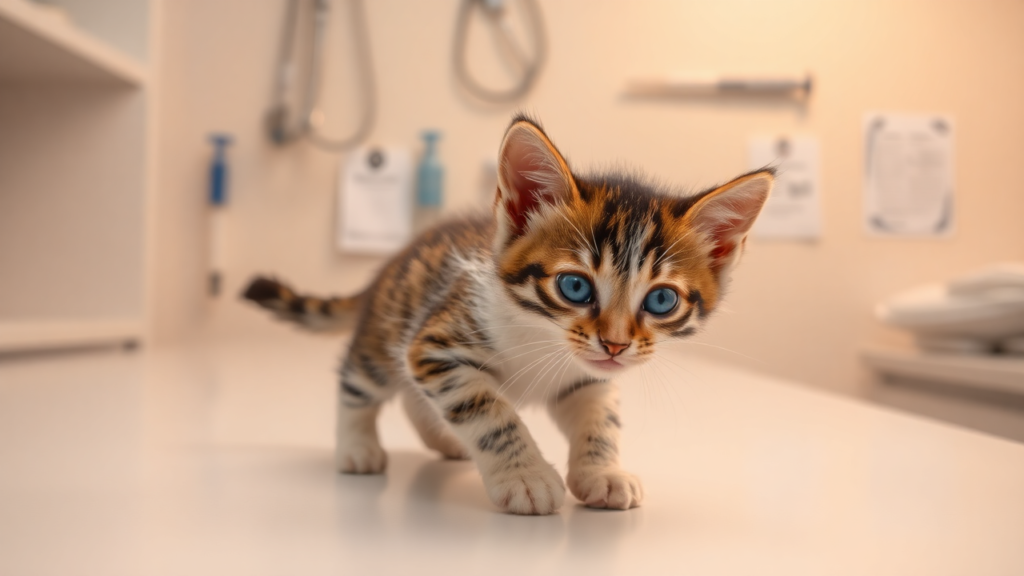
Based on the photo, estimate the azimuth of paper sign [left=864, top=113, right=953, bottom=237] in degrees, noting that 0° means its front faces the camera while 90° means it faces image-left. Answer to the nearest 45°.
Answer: approximately 0°

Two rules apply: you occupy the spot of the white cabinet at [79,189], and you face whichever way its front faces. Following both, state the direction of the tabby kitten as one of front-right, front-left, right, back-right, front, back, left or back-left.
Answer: front-right

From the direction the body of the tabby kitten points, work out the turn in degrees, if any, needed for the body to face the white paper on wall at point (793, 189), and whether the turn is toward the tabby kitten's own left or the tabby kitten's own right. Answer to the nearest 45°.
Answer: approximately 90° to the tabby kitten's own left

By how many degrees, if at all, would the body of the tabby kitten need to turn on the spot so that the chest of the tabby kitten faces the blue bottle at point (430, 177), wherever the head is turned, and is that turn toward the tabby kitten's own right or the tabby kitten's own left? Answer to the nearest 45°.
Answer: approximately 135° to the tabby kitten's own left

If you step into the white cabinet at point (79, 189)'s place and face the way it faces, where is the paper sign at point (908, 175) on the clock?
The paper sign is roughly at 11 o'clock from the white cabinet.

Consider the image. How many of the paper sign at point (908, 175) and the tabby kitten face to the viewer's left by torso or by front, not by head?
0

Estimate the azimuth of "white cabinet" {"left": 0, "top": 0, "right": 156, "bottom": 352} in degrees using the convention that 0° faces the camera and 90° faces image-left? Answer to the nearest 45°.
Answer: approximately 315°

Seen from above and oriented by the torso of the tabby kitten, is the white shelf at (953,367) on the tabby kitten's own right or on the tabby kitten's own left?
on the tabby kitten's own left

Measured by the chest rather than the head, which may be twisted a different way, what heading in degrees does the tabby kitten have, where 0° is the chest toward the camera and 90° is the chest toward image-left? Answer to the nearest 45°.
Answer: approximately 315°

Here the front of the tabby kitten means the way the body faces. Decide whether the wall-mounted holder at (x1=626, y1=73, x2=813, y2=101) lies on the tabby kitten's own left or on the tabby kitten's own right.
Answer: on the tabby kitten's own left
